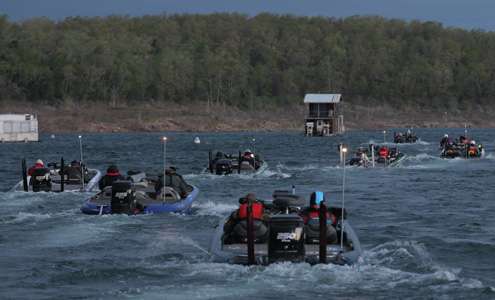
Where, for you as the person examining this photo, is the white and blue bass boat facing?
facing away from the viewer and to the right of the viewer

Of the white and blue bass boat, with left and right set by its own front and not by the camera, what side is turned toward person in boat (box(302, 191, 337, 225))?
right

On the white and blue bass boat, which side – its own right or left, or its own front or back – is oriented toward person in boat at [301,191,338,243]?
right

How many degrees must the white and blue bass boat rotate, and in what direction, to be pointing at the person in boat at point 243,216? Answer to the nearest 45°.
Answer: approximately 135° to its right
